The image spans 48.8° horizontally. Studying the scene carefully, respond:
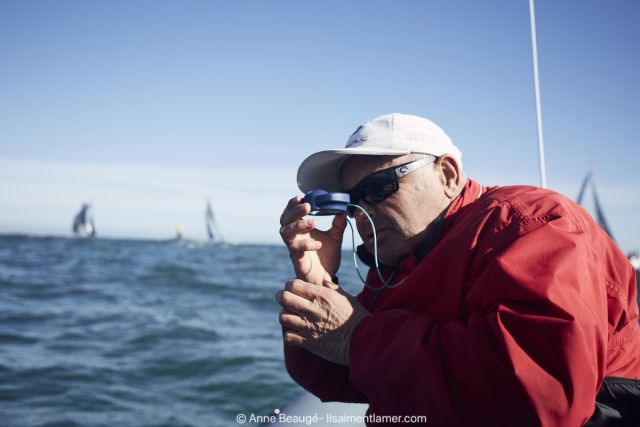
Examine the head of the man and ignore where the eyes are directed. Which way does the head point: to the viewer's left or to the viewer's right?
to the viewer's left

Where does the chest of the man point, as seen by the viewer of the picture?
to the viewer's left
